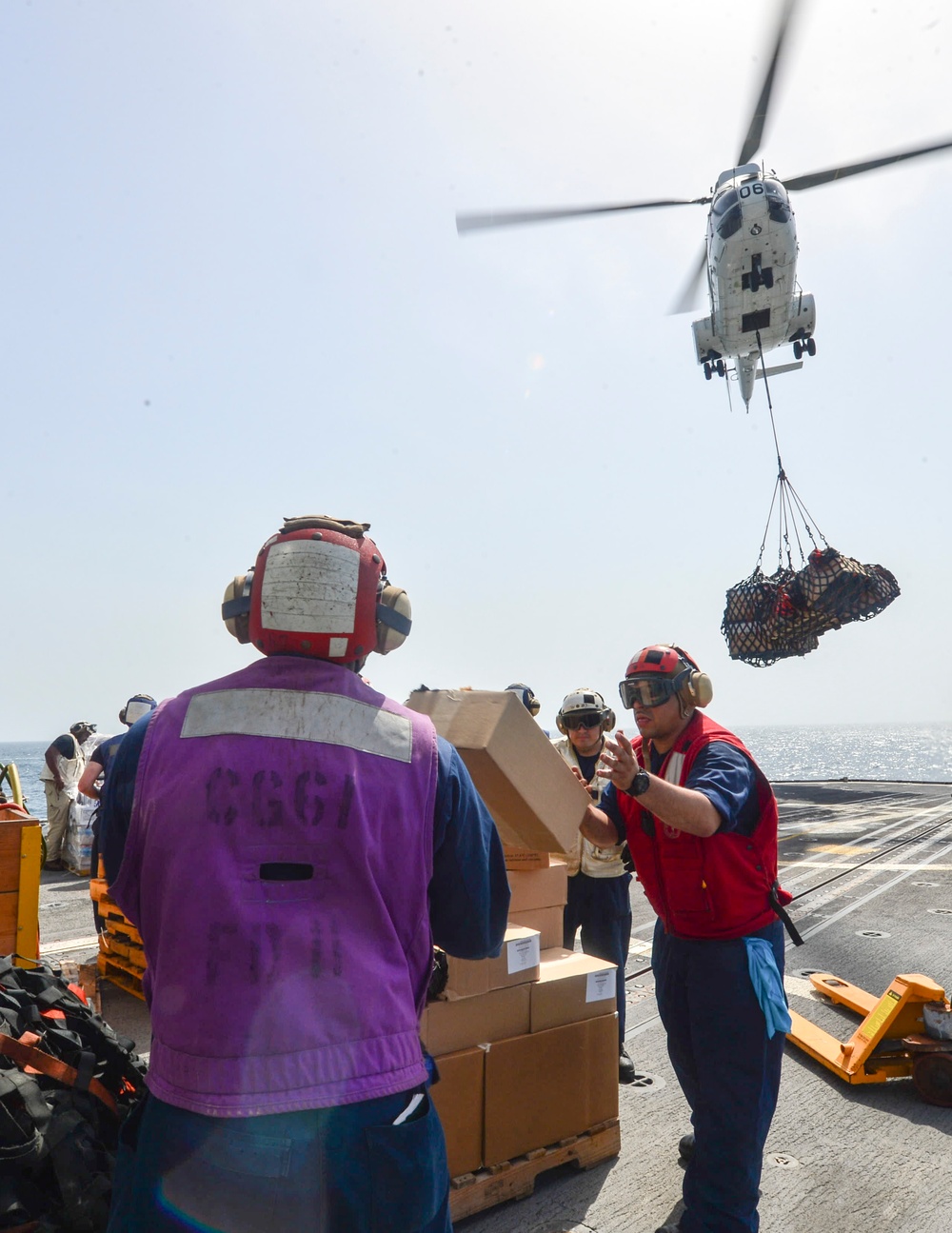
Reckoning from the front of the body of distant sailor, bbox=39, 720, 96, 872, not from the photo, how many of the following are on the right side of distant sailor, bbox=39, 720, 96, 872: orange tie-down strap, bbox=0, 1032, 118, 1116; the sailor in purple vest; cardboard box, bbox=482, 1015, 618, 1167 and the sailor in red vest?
4

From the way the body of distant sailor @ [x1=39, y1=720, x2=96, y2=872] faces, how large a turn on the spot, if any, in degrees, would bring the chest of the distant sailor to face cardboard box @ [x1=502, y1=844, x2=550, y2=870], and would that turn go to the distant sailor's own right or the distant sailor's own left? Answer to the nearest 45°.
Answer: approximately 90° to the distant sailor's own right

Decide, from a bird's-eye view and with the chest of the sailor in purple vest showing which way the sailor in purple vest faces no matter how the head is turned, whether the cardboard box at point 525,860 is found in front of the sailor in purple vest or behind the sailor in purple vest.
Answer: in front

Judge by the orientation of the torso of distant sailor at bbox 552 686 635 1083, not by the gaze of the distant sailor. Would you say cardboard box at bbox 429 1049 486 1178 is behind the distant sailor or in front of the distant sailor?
in front

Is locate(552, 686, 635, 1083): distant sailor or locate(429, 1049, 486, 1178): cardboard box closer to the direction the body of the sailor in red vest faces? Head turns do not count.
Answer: the cardboard box

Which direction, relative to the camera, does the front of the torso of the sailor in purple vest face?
away from the camera

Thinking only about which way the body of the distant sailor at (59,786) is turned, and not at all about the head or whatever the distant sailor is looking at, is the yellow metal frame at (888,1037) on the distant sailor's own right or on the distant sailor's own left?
on the distant sailor's own right

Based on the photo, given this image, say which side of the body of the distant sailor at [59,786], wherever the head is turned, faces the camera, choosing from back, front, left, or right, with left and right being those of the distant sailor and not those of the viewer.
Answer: right

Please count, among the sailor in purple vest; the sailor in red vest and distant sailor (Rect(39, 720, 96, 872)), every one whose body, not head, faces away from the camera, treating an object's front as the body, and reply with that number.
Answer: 1

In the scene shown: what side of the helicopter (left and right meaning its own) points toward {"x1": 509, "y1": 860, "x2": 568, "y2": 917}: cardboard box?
front

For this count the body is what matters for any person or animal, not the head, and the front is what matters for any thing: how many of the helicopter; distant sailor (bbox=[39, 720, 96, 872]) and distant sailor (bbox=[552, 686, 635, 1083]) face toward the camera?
2

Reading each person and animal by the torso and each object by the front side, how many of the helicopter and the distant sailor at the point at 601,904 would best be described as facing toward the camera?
2

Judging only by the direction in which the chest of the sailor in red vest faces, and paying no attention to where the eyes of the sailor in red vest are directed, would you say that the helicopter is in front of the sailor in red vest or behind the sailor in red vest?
behind
